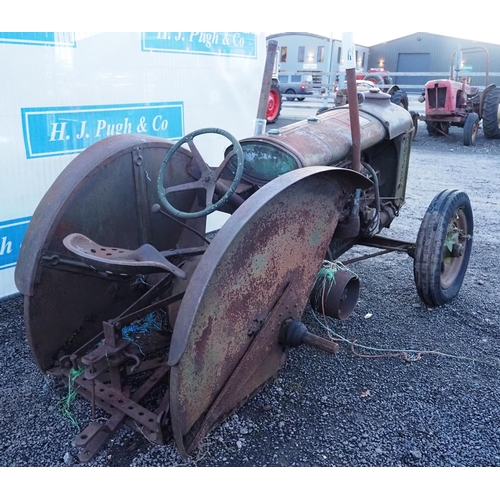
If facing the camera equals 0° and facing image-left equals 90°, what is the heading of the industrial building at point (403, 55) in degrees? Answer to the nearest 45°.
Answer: approximately 0°

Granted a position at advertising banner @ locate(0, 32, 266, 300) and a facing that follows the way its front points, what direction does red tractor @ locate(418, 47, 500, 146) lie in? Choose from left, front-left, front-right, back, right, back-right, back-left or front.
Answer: left

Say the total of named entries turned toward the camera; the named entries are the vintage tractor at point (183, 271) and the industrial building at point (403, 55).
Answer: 1

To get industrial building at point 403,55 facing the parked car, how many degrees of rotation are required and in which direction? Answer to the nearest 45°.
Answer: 0° — it already faces it

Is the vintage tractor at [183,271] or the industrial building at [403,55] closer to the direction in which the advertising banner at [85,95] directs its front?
the vintage tractor

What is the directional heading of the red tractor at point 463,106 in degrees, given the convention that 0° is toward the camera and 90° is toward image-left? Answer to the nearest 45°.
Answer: approximately 45°

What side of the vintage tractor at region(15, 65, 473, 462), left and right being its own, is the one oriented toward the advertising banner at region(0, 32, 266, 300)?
left

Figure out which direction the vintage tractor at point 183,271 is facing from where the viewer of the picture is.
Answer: facing away from the viewer and to the right of the viewer

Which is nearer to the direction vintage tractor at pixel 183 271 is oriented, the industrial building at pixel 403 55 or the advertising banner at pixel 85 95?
the industrial building

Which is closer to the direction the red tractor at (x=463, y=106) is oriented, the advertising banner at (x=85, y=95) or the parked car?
the advertising banner

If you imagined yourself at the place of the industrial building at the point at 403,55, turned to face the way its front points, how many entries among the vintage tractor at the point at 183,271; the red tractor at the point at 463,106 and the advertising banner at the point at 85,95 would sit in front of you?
3

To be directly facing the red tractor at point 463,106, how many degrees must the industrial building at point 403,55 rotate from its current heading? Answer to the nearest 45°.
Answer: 0° — it already faces it
